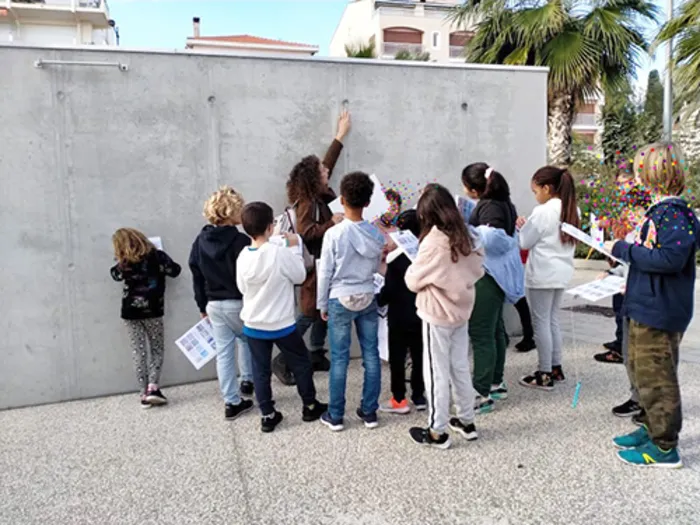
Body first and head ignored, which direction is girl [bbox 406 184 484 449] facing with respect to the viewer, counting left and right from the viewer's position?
facing away from the viewer and to the left of the viewer

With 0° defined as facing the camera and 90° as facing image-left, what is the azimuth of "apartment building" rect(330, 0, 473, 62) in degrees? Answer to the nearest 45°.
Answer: approximately 0°

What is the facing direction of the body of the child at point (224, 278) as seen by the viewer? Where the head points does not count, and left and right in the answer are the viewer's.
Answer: facing away from the viewer and to the right of the viewer

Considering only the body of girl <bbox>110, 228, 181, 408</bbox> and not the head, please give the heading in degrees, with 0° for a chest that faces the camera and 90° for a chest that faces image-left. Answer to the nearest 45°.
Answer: approximately 180°

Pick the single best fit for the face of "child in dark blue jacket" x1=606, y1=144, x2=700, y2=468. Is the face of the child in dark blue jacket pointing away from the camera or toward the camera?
away from the camera

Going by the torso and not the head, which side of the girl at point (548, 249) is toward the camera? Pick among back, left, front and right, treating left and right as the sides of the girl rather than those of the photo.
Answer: left

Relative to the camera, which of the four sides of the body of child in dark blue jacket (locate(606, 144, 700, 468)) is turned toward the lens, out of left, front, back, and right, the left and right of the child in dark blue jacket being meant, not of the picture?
left

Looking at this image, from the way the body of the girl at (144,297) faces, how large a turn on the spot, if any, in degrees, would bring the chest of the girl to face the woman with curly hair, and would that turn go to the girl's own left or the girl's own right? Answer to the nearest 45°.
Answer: approximately 90° to the girl's own right

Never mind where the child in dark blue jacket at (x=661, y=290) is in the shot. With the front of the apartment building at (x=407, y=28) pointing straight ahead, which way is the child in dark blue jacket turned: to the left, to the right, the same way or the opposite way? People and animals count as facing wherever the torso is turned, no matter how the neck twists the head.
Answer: to the right
